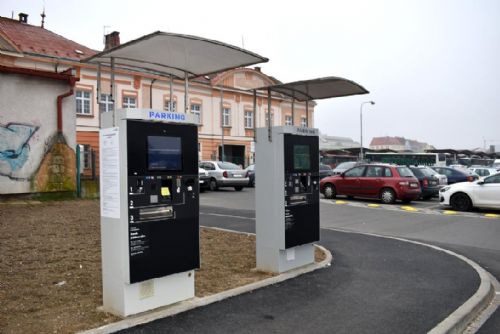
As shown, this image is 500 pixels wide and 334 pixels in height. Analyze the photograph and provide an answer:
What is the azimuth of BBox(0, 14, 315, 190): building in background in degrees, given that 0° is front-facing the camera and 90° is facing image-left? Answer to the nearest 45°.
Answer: approximately 315°

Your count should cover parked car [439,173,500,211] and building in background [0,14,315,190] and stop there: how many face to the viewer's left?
1

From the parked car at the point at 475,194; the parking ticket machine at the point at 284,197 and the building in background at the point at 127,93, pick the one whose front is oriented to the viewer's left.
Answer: the parked car

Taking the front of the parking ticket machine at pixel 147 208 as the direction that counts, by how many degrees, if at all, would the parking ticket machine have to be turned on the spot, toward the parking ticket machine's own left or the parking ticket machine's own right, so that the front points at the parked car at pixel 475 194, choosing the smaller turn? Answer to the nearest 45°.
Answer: approximately 90° to the parking ticket machine's own left

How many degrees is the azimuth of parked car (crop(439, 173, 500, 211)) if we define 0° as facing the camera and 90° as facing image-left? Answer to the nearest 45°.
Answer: approximately 90°

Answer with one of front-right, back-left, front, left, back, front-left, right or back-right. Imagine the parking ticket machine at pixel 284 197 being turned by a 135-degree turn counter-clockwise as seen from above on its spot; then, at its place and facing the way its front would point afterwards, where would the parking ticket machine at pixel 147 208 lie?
back-left

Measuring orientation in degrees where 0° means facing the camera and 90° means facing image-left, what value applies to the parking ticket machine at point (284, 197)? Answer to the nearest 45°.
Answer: approximately 315°

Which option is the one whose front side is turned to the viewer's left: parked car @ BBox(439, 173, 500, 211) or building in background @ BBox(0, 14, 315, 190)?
the parked car

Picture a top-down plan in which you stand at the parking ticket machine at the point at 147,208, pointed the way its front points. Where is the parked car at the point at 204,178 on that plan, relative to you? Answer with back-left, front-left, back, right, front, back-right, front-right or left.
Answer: back-left
